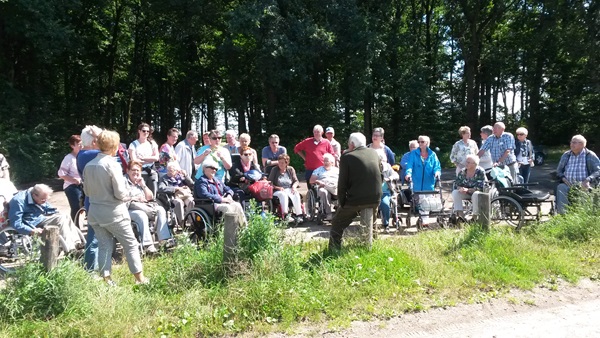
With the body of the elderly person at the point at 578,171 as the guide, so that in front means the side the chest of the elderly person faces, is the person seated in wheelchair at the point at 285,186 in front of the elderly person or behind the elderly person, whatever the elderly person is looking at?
in front

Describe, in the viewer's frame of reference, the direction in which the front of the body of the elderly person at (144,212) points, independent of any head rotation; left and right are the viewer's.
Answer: facing the viewer and to the right of the viewer

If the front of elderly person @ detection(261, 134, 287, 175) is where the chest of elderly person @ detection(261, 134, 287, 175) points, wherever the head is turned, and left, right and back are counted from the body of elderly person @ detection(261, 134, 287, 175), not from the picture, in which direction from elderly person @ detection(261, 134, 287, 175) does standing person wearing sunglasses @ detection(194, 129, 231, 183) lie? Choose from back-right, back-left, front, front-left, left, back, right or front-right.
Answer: front-right

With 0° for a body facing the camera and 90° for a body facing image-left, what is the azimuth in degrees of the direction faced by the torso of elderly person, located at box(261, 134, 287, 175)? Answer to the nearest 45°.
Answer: approximately 0°

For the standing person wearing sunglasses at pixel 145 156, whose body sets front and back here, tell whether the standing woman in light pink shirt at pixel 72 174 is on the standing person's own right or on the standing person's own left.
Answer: on the standing person's own right

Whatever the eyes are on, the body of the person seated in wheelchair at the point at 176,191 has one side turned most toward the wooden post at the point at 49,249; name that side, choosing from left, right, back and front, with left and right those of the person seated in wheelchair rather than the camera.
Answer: right

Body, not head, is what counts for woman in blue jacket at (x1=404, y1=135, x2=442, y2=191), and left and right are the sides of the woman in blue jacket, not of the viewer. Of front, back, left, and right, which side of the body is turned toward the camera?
front

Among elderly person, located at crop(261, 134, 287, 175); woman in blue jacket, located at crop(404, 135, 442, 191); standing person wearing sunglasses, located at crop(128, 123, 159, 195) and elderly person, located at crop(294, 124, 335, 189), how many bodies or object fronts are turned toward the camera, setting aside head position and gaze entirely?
4

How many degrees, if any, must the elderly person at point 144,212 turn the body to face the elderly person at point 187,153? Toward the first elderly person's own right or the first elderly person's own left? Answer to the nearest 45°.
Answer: approximately 135° to the first elderly person's own left

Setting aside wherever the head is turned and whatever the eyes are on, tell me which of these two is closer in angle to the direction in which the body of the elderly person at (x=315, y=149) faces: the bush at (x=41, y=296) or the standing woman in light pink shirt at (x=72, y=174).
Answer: the bush

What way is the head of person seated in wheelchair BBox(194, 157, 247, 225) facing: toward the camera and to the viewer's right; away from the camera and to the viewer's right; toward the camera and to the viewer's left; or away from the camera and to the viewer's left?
toward the camera and to the viewer's right

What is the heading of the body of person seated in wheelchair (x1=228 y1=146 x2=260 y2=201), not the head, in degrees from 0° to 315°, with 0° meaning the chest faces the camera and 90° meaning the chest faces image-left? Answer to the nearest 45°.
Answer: approximately 315°

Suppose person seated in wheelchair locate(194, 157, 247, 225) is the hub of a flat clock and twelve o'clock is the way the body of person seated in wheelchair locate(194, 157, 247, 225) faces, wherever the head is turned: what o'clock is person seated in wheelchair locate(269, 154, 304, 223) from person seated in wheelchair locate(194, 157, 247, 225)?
person seated in wheelchair locate(269, 154, 304, 223) is roughly at 9 o'clock from person seated in wheelchair locate(194, 157, 247, 225).

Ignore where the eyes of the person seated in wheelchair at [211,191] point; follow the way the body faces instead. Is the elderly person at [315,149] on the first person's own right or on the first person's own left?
on the first person's own left

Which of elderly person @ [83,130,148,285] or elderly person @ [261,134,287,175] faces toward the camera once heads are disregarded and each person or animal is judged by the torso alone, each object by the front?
elderly person @ [261,134,287,175]

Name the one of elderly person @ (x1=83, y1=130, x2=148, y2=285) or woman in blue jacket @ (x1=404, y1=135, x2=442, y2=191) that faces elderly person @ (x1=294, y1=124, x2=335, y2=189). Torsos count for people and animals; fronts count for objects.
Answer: elderly person @ (x1=83, y1=130, x2=148, y2=285)

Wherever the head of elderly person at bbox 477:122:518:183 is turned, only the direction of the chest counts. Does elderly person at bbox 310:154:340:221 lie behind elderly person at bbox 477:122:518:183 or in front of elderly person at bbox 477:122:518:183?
in front

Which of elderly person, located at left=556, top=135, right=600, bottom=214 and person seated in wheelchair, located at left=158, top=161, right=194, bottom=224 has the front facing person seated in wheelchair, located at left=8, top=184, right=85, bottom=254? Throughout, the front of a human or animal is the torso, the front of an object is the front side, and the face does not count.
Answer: the elderly person

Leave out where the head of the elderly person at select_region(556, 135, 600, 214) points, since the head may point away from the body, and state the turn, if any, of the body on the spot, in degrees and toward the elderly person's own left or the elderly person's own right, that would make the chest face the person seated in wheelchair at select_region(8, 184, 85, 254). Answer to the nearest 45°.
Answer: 0° — they already face them

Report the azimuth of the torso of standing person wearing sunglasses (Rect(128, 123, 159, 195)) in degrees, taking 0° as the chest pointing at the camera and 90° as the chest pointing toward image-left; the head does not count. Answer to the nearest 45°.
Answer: approximately 0°
